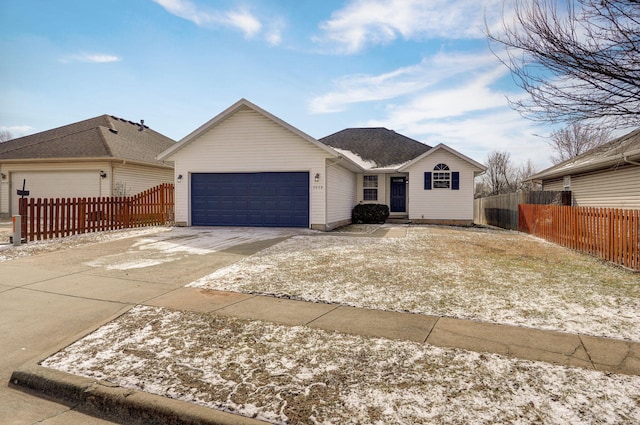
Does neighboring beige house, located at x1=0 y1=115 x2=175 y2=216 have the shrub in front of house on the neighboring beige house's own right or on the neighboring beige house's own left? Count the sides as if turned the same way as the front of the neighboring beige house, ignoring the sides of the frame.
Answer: on the neighboring beige house's own left

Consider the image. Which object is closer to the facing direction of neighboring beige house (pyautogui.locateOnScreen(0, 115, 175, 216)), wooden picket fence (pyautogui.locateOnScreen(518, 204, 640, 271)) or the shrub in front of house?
the wooden picket fence

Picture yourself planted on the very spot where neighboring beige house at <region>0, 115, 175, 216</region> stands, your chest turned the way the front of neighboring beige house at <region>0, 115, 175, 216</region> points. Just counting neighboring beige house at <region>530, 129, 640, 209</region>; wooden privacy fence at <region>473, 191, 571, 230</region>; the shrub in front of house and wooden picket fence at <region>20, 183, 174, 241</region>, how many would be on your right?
0

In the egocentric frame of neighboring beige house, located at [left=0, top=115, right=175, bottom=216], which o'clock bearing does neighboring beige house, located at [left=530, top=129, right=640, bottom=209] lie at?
neighboring beige house, located at [left=530, top=129, right=640, bottom=209] is roughly at 9 o'clock from neighboring beige house, located at [left=0, top=115, right=175, bottom=216].

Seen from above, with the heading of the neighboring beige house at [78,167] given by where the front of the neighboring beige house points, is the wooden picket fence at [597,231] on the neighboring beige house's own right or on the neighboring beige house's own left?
on the neighboring beige house's own left

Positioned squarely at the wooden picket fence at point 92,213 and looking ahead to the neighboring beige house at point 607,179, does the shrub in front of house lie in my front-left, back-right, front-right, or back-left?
front-left

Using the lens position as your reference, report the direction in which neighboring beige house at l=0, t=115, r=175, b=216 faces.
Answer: facing the viewer and to the left of the viewer

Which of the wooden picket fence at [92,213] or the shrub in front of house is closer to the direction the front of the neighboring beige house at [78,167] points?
the wooden picket fence

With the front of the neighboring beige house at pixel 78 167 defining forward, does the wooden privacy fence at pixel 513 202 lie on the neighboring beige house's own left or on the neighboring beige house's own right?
on the neighboring beige house's own left

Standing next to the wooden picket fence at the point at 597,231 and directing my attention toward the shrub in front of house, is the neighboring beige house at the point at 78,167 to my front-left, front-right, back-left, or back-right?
front-left

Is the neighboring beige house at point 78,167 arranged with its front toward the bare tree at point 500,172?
no

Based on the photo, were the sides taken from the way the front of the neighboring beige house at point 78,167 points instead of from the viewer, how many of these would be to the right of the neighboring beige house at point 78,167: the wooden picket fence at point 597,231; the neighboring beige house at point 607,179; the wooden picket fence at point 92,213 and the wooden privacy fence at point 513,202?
0

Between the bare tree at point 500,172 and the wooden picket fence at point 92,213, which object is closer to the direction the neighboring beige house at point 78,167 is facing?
the wooden picket fence
